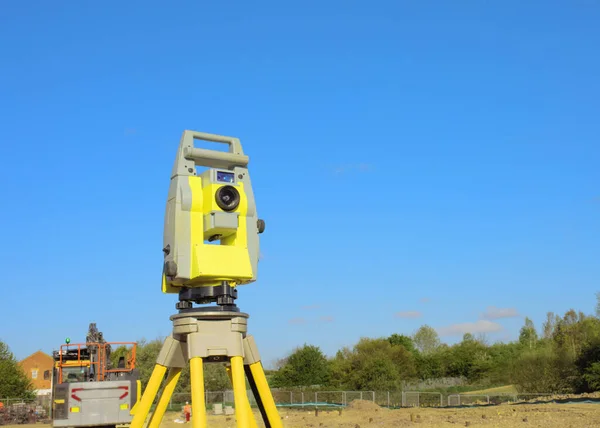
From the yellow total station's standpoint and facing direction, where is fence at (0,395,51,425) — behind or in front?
behind

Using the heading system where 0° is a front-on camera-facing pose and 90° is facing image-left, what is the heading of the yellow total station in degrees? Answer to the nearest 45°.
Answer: approximately 315°

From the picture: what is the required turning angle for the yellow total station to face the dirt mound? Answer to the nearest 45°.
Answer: approximately 135° to its left

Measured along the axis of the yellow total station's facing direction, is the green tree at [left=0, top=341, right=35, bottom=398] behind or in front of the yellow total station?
behind

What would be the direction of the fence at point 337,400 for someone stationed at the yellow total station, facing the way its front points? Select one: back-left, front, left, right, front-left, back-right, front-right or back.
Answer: back-left
